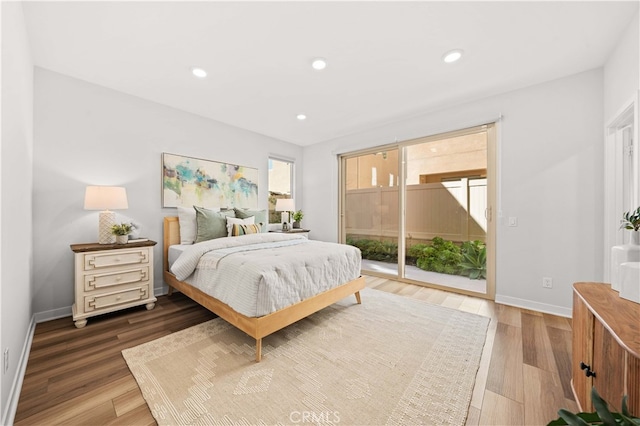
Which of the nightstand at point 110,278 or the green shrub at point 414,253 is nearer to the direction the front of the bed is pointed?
the green shrub

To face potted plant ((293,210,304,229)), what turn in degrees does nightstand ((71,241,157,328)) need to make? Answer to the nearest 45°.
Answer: approximately 45° to its left

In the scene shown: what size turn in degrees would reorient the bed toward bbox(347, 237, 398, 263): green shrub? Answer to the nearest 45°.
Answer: approximately 90° to its left

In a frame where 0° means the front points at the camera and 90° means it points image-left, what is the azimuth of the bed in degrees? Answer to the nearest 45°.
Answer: approximately 315°

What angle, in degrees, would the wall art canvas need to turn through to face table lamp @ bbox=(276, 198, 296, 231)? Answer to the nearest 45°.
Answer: approximately 45° to its left

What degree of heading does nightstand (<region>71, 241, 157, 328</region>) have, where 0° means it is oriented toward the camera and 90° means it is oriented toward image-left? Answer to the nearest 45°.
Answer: approximately 315°

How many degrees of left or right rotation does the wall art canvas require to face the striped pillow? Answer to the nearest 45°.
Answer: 0° — it already faces it

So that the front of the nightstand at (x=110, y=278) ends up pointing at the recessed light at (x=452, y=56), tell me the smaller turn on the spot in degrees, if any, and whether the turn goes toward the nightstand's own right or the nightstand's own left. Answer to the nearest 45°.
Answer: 0° — it already faces it
